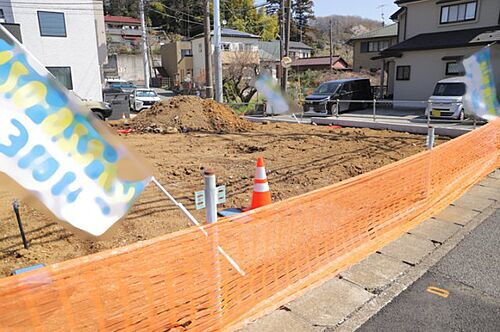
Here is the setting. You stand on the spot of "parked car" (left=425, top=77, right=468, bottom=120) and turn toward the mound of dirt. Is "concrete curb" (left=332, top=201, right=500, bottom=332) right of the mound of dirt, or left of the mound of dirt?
left

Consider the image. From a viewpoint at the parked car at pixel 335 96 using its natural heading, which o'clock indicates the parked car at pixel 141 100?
the parked car at pixel 141 100 is roughly at 2 o'clock from the parked car at pixel 335 96.

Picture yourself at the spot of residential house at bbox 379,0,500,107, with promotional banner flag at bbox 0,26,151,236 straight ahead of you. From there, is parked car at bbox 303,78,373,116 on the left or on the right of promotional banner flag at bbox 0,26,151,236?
right

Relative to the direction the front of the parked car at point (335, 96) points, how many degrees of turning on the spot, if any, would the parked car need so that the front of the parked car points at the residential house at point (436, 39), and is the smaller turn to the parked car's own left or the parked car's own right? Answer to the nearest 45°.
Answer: approximately 180°

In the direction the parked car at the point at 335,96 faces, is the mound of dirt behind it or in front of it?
in front

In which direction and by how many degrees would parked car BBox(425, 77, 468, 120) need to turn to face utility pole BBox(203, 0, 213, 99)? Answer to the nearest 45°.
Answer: approximately 45° to its right

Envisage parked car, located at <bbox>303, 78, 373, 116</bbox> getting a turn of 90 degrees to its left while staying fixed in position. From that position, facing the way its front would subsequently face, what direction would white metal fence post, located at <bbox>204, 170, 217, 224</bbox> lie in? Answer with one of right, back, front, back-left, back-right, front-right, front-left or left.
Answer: front-right

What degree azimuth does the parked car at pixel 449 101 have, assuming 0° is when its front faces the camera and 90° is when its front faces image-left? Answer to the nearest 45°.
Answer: approximately 45°

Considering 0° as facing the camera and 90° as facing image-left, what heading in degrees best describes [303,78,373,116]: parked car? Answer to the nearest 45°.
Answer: approximately 45°

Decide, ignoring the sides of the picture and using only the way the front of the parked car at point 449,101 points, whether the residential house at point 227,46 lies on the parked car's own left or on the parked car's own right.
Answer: on the parked car's own right

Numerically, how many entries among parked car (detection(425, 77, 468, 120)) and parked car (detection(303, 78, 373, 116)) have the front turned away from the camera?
0

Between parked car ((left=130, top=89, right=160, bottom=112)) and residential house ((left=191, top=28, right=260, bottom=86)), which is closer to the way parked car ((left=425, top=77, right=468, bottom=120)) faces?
the parked car

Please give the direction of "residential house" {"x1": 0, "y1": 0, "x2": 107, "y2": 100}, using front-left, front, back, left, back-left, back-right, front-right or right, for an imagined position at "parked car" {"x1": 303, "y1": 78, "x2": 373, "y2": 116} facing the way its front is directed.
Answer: front-right

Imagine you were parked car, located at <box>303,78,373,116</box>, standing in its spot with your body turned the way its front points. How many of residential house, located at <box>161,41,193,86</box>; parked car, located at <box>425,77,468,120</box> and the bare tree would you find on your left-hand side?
1
